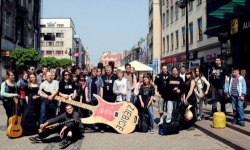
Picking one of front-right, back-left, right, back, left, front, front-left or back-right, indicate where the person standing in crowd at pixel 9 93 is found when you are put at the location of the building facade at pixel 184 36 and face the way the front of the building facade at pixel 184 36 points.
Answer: front-left

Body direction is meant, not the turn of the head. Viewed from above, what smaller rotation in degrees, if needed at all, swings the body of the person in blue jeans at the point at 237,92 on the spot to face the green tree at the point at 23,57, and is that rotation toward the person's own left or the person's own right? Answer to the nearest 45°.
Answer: approximately 135° to the person's own right

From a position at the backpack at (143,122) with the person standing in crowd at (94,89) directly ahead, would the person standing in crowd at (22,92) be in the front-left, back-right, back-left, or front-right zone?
front-left

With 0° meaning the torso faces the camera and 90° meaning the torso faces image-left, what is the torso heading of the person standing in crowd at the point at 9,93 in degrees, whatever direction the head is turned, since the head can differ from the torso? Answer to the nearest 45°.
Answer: approximately 315°

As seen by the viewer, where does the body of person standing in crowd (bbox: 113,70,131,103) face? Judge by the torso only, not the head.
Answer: toward the camera

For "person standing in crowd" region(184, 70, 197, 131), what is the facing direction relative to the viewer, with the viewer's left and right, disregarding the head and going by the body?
facing the viewer and to the left of the viewer

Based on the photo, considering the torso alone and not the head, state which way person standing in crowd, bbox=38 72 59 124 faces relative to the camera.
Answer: toward the camera

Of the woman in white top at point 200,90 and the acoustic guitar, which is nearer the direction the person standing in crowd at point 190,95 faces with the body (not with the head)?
the acoustic guitar

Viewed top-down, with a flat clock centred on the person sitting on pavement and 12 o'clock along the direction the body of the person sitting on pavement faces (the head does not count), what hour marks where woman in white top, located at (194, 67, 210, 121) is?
The woman in white top is roughly at 7 o'clock from the person sitting on pavement.

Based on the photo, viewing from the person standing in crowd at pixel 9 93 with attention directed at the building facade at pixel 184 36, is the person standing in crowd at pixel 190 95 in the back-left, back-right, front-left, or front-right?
front-right

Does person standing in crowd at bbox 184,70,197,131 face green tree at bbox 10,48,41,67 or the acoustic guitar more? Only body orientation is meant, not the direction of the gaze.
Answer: the acoustic guitar

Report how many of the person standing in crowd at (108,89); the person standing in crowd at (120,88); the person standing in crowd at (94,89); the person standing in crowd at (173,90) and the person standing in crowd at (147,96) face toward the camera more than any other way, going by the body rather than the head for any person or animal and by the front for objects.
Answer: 5

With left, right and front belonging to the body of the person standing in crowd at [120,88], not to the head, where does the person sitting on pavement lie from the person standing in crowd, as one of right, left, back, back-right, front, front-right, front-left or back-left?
front-right
